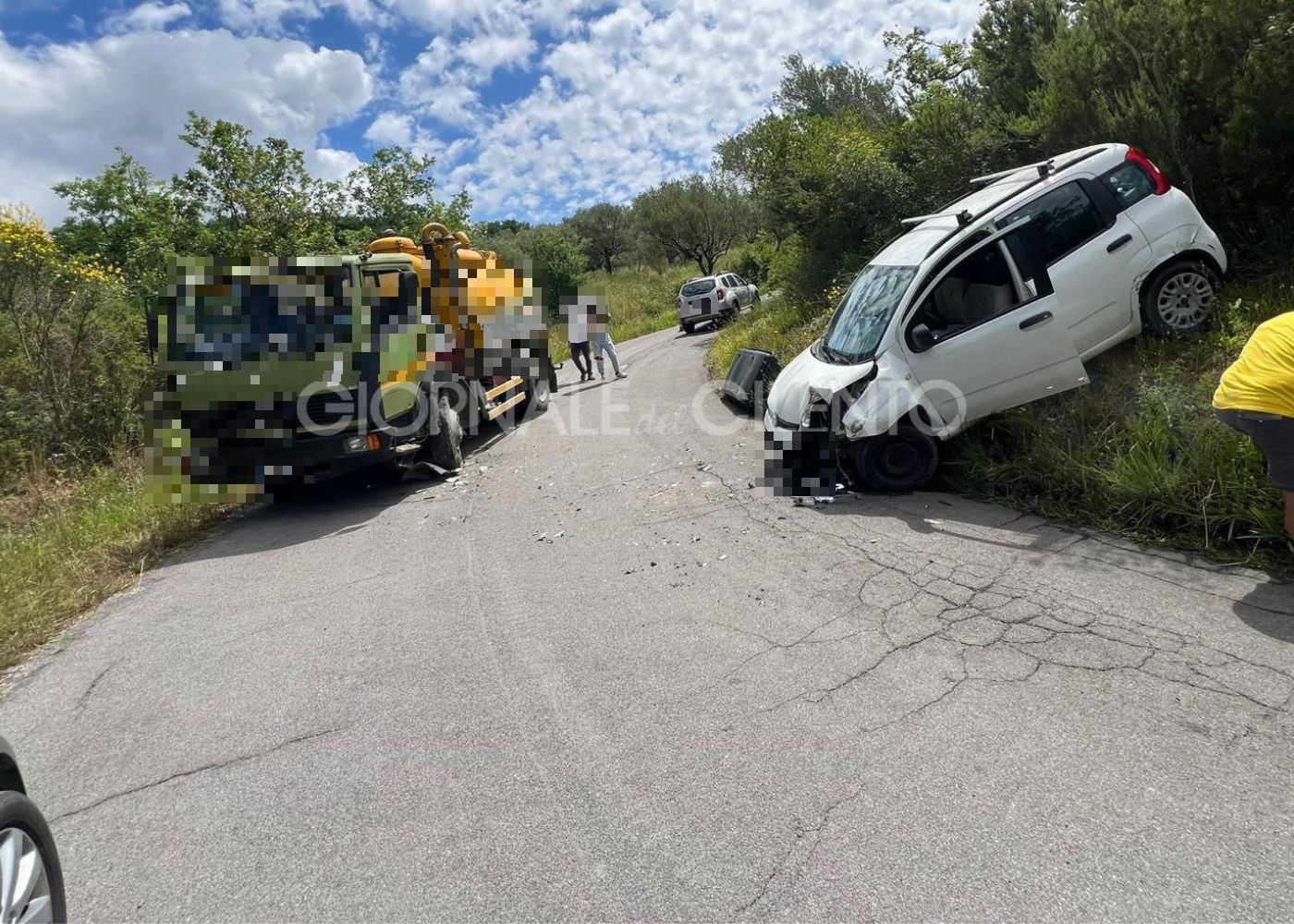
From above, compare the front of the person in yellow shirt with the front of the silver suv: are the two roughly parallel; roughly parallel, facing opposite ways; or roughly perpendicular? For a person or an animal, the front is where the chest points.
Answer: roughly perpendicular

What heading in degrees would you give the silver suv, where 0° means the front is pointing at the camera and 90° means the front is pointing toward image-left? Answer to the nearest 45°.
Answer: approximately 225°

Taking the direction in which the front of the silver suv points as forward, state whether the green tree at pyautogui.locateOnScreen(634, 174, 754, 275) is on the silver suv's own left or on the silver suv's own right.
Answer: on the silver suv's own left

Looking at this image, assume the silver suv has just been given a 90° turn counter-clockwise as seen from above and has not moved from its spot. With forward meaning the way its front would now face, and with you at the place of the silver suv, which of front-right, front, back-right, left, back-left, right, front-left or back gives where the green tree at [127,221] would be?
left

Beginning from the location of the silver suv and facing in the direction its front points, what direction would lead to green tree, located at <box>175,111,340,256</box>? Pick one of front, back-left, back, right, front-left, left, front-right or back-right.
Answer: back
